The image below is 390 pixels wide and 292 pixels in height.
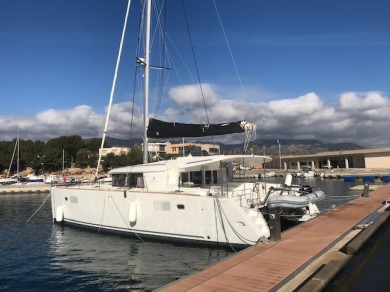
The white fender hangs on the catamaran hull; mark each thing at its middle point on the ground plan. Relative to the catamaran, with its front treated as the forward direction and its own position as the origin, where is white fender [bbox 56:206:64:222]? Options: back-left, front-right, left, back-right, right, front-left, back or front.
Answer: front

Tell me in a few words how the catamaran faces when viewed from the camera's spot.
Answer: facing away from the viewer and to the left of the viewer

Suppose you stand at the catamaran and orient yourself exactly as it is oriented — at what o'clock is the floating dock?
The floating dock is roughly at 7 o'clock from the catamaran.
